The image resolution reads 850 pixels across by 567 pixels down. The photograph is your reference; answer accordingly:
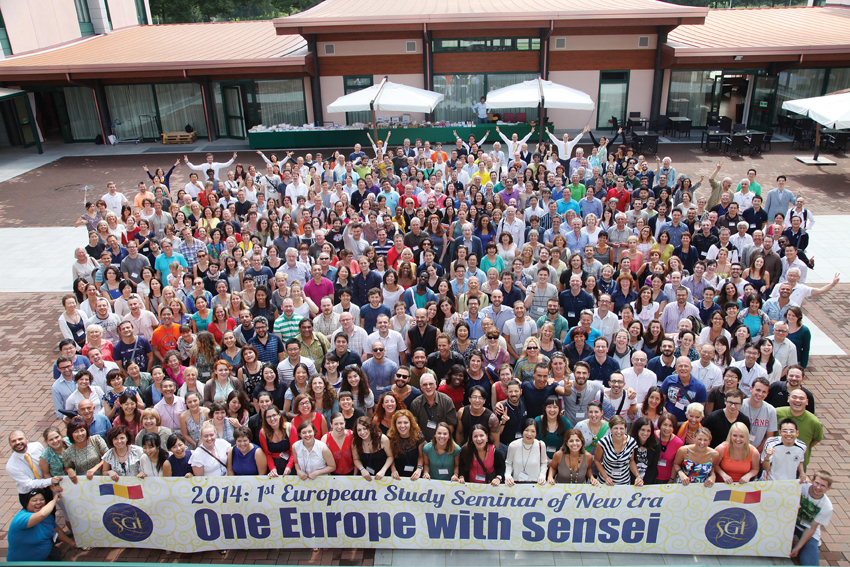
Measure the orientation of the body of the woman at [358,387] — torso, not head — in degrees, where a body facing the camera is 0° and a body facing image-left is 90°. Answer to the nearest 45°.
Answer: approximately 0°

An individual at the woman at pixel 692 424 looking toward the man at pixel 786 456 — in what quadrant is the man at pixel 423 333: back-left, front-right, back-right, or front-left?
back-left

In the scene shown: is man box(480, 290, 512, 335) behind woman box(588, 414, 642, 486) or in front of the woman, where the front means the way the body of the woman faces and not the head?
behind

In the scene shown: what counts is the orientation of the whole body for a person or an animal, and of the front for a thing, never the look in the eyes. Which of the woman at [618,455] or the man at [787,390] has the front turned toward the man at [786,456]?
the man at [787,390]

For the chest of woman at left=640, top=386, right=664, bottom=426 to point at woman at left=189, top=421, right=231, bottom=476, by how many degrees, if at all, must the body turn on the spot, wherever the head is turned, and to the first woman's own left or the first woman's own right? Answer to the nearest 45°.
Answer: approximately 45° to the first woman's own right

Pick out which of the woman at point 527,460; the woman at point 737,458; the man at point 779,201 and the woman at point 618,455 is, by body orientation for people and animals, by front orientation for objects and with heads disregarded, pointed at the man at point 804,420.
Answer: the man at point 779,201

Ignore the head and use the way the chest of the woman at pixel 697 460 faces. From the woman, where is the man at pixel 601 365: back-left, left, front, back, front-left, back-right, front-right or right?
back-right

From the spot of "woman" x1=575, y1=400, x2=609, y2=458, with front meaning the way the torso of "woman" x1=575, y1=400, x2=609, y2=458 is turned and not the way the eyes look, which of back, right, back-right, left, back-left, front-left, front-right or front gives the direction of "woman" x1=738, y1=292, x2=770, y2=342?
back-left

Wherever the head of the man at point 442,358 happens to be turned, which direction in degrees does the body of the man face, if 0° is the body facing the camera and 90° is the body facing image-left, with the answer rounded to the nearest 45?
approximately 0°
